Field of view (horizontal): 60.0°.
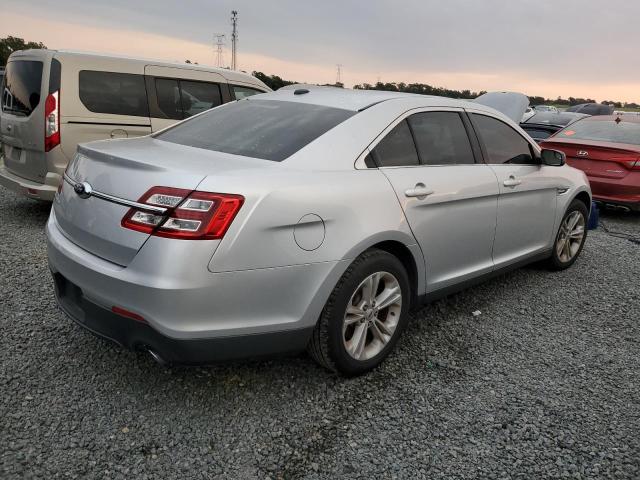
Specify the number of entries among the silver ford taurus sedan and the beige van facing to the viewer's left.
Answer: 0

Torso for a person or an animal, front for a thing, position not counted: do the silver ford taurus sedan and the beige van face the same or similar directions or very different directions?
same or similar directions

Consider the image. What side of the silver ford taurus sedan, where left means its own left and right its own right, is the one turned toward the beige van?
left

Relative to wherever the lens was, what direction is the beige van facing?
facing away from the viewer and to the right of the viewer

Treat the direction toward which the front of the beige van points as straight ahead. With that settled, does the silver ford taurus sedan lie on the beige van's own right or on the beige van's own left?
on the beige van's own right

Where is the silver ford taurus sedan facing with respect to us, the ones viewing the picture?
facing away from the viewer and to the right of the viewer
